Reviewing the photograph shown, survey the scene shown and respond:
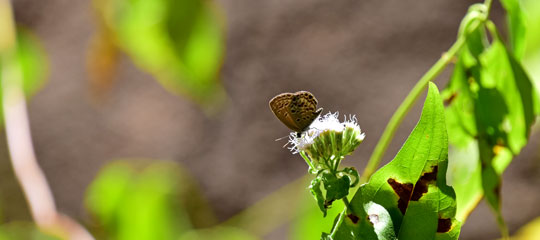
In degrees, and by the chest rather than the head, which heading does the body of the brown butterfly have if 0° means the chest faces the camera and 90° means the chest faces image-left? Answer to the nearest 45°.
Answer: approximately 90°
